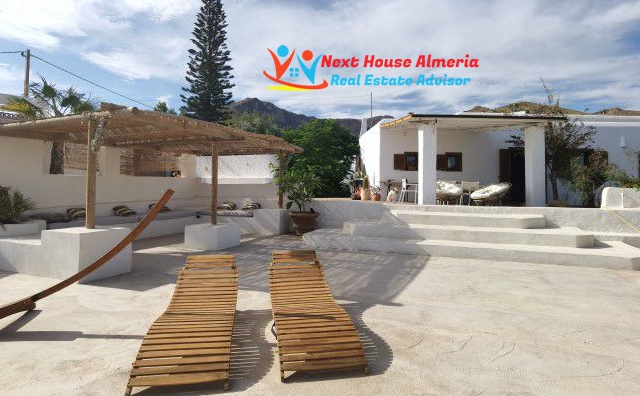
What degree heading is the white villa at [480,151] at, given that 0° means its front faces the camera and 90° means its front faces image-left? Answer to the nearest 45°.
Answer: approximately 0°

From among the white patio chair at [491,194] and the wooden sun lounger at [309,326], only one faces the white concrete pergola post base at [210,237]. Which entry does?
the white patio chair

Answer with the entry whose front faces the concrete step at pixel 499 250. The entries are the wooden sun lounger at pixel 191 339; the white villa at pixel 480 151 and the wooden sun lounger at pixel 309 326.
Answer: the white villa

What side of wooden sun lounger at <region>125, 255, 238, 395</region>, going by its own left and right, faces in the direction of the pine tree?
back

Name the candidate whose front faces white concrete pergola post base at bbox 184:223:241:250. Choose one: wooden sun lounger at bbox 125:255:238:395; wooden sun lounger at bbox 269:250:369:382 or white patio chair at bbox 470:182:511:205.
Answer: the white patio chair

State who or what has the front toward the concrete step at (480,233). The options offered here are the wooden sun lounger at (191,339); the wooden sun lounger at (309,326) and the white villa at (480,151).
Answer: the white villa

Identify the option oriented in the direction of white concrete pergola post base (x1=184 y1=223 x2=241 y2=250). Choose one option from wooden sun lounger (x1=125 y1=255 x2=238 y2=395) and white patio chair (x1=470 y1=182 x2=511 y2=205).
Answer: the white patio chair
